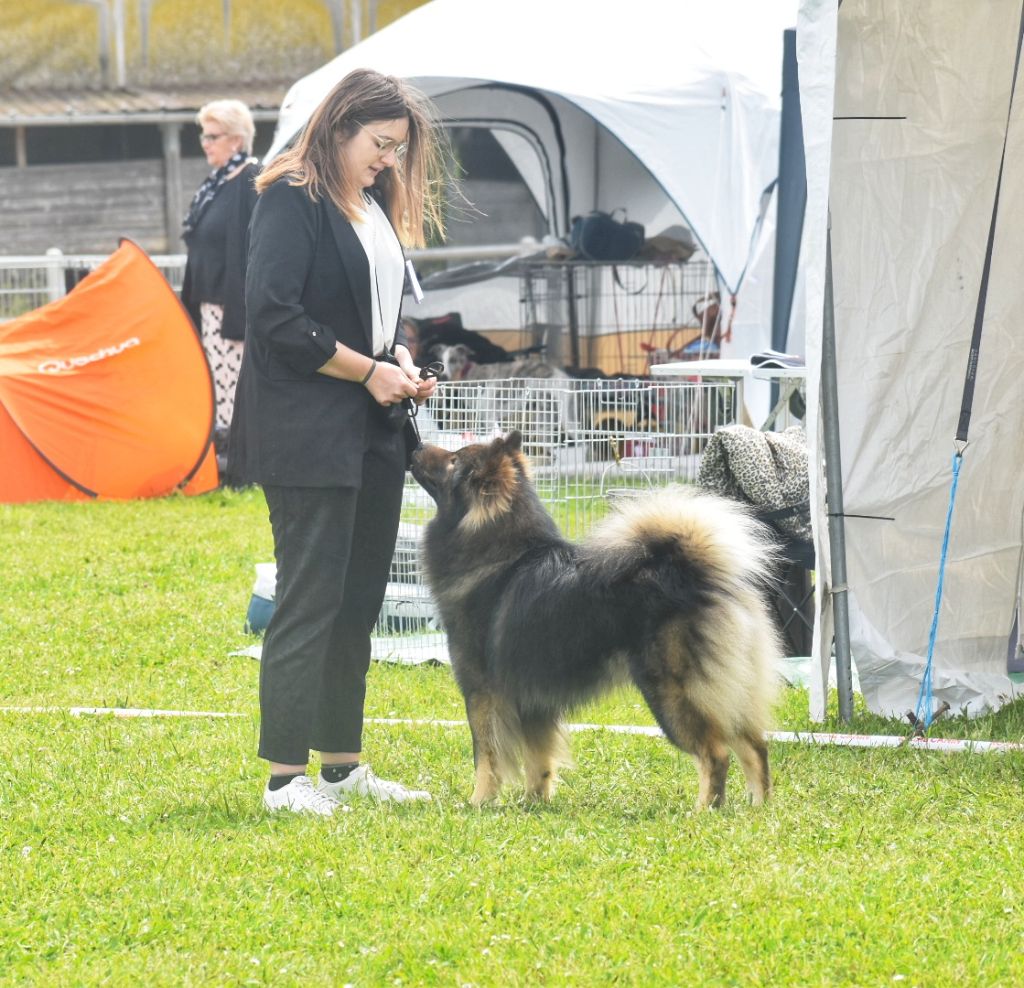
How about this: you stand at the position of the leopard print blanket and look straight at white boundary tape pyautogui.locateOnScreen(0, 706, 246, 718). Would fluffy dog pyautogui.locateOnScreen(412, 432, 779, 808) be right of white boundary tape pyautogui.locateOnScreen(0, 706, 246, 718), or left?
left

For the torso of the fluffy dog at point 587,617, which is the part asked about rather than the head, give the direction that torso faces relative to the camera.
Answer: to the viewer's left

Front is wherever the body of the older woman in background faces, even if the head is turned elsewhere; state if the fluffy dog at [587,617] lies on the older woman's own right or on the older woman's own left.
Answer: on the older woman's own left

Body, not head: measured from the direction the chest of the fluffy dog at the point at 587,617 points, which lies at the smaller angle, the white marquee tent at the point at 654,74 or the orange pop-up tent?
the orange pop-up tent

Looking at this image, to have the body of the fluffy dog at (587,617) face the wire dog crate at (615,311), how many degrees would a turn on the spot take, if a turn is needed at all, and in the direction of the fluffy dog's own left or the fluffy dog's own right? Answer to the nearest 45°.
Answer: approximately 90° to the fluffy dog's own right

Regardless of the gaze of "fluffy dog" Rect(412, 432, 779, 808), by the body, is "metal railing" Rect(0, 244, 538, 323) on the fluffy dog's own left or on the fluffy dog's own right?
on the fluffy dog's own right

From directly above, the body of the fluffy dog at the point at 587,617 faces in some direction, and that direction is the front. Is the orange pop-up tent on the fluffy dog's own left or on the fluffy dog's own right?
on the fluffy dog's own right

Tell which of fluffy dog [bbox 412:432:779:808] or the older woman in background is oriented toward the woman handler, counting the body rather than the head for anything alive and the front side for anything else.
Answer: the fluffy dog
